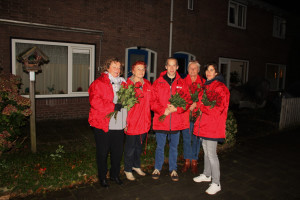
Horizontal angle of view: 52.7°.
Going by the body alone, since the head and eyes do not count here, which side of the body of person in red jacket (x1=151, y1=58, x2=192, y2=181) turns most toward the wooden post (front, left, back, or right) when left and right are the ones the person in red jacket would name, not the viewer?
right

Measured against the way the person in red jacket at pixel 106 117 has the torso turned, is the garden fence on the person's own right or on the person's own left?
on the person's own left

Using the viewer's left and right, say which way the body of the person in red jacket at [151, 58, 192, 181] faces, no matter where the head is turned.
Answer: facing the viewer

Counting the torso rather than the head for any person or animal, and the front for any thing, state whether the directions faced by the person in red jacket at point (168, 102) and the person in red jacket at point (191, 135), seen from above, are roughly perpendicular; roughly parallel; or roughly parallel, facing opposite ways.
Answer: roughly parallel

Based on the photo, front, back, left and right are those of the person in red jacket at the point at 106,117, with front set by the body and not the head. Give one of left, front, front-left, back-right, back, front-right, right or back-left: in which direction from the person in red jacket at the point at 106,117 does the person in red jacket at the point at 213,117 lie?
front-left

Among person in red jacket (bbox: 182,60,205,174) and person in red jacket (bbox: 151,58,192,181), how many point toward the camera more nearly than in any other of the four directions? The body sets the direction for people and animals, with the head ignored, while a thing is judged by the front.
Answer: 2

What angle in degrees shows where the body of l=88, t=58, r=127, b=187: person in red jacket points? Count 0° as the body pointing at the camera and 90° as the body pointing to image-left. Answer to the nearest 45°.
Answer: approximately 315°

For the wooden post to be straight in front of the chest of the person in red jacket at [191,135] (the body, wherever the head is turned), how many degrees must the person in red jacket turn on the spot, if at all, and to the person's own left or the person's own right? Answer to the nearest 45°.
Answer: approximately 90° to the person's own right

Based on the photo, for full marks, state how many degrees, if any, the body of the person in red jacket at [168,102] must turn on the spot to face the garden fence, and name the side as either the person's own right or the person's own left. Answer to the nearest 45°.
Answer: approximately 135° to the person's own left

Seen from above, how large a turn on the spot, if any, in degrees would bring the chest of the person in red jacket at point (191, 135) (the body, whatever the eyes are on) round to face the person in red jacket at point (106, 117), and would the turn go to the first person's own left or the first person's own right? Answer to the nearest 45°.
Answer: approximately 45° to the first person's own right

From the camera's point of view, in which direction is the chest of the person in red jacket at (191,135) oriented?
toward the camera

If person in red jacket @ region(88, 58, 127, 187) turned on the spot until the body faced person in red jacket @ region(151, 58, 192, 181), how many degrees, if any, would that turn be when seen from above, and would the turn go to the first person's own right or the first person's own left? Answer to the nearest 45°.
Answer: approximately 45° to the first person's own left

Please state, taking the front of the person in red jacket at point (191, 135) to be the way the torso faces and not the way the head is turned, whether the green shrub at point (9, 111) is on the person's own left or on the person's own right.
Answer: on the person's own right
